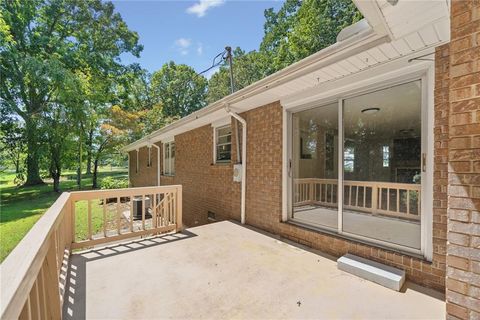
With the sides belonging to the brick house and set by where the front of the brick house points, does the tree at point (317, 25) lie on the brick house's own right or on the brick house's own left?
on the brick house's own right
